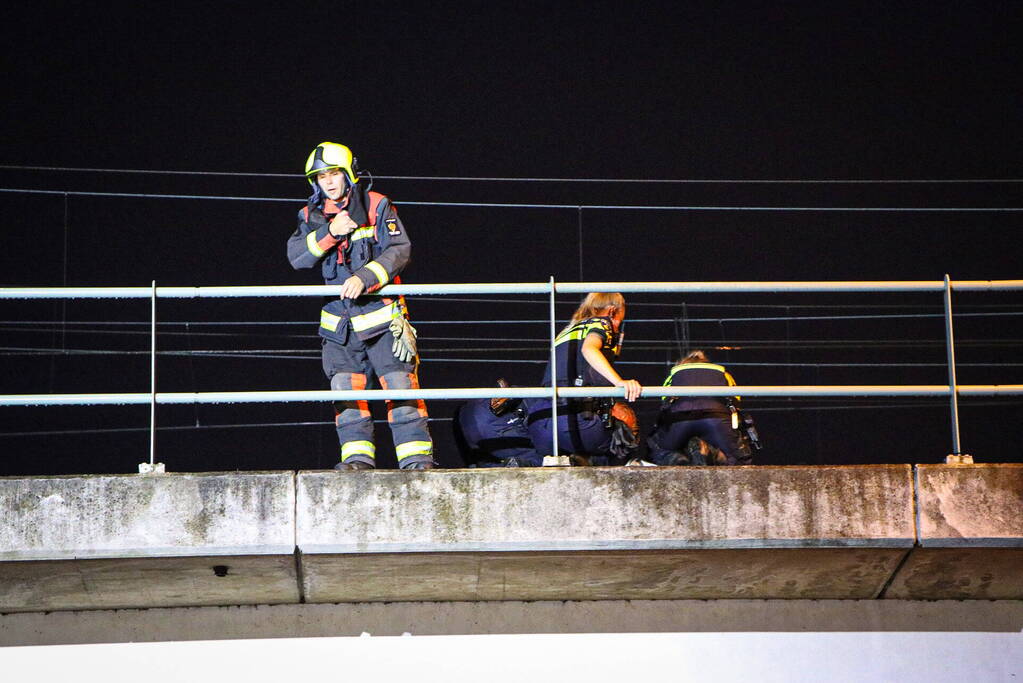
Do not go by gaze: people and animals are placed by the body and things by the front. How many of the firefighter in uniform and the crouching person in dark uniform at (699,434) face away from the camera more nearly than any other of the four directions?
1

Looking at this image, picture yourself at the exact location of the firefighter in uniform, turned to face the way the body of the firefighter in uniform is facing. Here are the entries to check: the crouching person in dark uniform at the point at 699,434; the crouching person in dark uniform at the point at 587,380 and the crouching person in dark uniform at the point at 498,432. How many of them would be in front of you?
0

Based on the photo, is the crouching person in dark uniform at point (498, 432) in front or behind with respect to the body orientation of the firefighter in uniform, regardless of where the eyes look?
behind

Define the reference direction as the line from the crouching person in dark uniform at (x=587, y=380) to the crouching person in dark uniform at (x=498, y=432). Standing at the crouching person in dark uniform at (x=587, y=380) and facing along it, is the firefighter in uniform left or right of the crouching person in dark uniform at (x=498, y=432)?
left

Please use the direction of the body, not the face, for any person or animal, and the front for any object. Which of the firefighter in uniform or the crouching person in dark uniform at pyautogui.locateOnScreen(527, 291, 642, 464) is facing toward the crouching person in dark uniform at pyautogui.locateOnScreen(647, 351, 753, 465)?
the crouching person in dark uniform at pyautogui.locateOnScreen(527, 291, 642, 464)

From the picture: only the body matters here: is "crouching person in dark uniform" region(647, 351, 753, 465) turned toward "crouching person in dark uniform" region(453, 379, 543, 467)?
no

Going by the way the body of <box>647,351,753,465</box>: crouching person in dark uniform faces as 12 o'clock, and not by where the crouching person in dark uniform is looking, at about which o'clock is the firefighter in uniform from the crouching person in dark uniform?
The firefighter in uniform is roughly at 8 o'clock from the crouching person in dark uniform.

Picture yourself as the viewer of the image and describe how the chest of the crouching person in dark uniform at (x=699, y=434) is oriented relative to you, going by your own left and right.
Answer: facing away from the viewer

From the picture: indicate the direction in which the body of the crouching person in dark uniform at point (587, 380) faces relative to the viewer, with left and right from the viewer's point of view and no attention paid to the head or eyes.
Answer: facing away from the viewer and to the right of the viewer

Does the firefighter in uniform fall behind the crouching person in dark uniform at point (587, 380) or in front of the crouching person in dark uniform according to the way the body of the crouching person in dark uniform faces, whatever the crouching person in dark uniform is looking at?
behind

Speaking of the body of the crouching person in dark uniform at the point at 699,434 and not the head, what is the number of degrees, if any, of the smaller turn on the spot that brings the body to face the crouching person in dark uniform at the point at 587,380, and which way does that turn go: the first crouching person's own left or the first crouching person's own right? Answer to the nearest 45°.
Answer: approximately 135° to the first crouching person's own left

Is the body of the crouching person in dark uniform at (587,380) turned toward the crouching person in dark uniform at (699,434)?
yes

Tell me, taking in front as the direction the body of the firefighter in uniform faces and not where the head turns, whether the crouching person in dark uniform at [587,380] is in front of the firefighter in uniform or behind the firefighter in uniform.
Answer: behind

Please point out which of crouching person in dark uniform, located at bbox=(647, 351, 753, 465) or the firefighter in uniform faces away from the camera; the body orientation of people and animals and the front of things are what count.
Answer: the crouching person in dark uniform

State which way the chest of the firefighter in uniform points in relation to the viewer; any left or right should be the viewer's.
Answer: facing the viewer and to the left of the viewer
